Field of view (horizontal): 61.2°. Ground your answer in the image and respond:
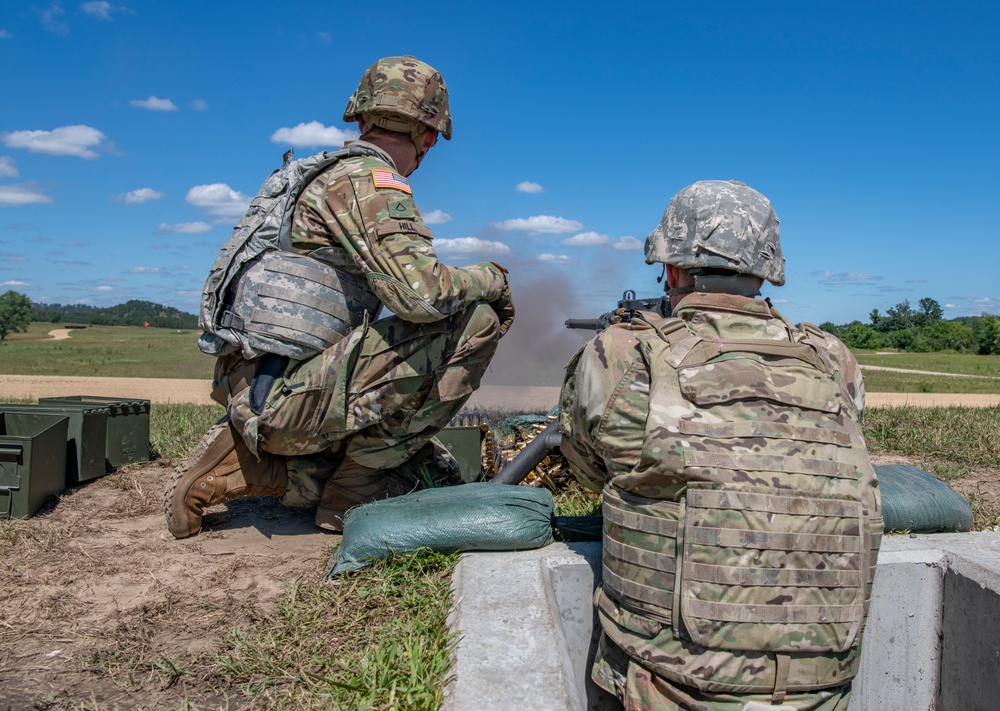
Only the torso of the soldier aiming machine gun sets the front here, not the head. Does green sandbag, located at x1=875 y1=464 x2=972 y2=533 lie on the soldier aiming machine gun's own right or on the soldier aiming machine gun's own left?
on the soldier aiming machine gun's own right

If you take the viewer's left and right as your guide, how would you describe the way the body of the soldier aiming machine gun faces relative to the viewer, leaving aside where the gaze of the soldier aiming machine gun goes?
facing away from the viewer and to the left of the viewer

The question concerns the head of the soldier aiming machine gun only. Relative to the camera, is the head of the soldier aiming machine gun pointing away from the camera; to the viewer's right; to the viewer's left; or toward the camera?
away from the camera
